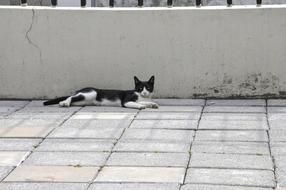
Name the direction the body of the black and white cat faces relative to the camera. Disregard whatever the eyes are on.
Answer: to the viewer's right
